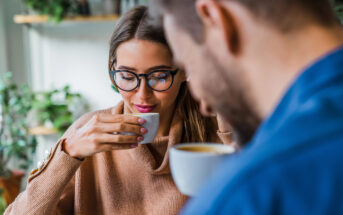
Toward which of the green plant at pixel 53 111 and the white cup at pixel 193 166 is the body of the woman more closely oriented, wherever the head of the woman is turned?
the white cup

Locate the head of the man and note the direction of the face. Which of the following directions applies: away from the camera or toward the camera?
away from the camera

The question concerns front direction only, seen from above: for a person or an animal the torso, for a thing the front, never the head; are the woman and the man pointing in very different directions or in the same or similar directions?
very different directions

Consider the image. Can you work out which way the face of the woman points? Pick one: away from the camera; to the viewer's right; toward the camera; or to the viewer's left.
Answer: toward the camera

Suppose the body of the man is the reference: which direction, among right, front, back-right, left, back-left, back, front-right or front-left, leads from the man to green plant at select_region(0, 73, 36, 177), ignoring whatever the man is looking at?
front

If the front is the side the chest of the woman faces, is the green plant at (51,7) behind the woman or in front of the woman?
behind

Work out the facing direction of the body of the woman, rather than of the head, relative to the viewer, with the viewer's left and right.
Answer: facing the viewer

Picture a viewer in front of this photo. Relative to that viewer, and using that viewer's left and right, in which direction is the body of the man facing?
facing away from the viewer and to the left of the viewer

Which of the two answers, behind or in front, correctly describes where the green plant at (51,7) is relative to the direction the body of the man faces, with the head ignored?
in front

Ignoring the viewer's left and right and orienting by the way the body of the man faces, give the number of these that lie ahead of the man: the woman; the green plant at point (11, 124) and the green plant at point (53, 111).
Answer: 3

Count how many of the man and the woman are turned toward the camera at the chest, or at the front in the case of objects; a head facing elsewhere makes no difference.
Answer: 1

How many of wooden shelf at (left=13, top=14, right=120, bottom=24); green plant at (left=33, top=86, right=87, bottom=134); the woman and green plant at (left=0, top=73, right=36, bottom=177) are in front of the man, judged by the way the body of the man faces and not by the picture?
4
